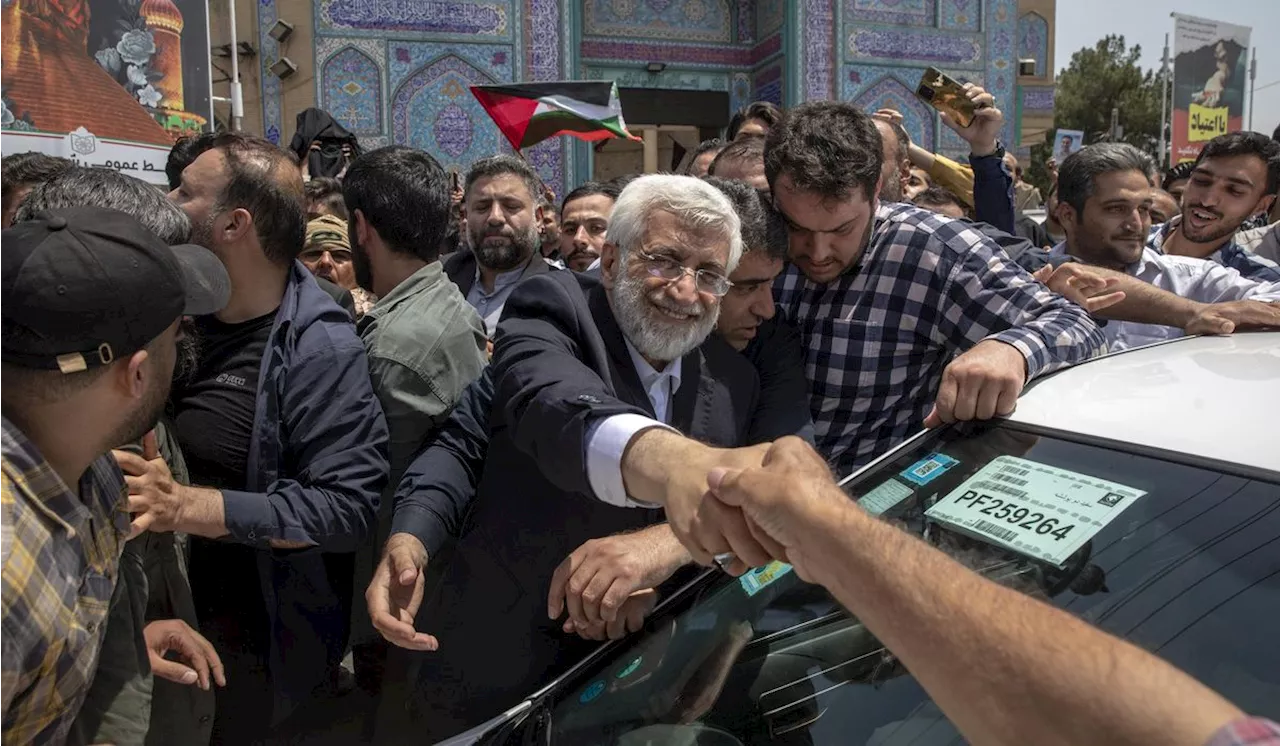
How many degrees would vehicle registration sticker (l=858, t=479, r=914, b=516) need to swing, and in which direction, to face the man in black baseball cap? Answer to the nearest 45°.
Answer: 0° — it already faces them

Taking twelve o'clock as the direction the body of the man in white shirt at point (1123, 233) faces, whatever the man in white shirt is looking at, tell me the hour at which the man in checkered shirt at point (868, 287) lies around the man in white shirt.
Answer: The man in checkered shirt is roughly at 2 o'clock from the man in white shirt.

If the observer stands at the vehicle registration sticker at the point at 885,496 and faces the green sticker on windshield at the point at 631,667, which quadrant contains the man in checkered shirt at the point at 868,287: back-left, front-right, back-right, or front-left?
back-right

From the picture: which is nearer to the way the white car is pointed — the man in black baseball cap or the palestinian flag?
the man in black baseball cap

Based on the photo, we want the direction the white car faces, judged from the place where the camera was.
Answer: facing the viewer and to the left of the viewer

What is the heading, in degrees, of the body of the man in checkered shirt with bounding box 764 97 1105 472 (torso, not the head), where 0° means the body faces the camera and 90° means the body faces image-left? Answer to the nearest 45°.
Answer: approximately 45°

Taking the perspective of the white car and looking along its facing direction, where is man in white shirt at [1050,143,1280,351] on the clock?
The man in white shirt is roughly at 5 o'clock from the white car.

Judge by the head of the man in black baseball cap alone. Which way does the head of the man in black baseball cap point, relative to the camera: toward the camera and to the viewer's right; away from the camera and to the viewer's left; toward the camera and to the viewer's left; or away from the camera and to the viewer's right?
away from the camera and to the viewer's right

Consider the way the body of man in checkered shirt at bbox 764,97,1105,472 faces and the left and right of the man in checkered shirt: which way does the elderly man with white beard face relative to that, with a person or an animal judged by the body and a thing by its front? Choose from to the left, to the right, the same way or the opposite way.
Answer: to the left

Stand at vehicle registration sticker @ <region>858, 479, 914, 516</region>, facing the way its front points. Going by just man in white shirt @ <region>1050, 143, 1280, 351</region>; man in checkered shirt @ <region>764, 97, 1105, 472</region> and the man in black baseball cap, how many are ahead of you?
1

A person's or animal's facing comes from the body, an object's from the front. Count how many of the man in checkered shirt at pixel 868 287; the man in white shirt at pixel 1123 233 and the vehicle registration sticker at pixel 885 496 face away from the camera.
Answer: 0

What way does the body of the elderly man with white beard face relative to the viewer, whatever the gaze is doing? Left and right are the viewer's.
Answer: facing the viewer and to the right of the viewer
